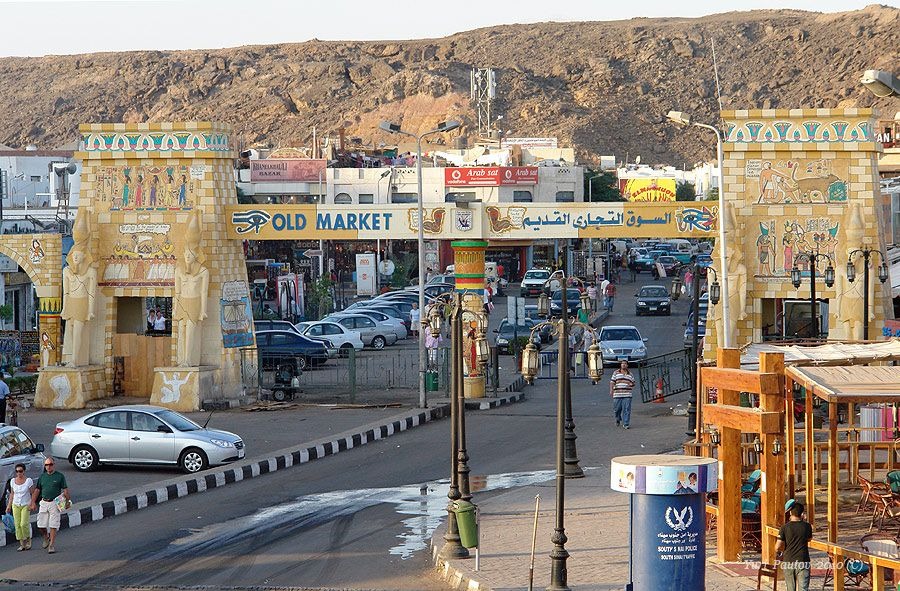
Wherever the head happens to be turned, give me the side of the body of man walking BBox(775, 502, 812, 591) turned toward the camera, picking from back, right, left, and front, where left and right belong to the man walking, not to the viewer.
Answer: back

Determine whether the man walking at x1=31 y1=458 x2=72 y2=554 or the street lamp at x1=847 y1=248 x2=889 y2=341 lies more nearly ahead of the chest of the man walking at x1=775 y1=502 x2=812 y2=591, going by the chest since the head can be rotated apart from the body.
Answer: the street lamp

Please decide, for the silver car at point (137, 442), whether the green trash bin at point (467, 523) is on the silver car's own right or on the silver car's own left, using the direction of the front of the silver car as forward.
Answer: on the silver car's own right

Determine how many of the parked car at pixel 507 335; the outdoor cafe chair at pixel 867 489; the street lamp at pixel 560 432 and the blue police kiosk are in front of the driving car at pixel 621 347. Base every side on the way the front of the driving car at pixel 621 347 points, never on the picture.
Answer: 3

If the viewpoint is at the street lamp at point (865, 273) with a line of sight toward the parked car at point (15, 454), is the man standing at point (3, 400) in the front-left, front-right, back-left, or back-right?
front-right

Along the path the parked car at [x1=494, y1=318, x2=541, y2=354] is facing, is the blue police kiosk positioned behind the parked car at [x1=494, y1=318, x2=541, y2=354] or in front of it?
in front

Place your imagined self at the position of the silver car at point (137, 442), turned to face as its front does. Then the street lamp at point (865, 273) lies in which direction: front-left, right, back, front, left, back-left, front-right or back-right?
front

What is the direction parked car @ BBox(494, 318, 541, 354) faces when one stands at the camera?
facing the viewer

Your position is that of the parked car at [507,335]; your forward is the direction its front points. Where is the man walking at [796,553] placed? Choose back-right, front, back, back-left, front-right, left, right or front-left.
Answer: front

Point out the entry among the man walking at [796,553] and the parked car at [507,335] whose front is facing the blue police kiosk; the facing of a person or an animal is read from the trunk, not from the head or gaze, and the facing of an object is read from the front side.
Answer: the parked car

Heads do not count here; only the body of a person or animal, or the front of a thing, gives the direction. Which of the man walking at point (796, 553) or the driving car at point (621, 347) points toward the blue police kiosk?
the driving car

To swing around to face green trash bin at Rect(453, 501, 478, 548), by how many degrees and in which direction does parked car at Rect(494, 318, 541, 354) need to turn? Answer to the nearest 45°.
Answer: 0° — it already faces it

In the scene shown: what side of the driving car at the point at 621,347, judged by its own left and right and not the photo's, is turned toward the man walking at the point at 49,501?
front

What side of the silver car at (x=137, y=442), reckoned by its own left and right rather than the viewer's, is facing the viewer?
right

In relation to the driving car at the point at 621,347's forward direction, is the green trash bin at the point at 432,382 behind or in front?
in front

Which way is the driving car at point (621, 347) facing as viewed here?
toward the camera

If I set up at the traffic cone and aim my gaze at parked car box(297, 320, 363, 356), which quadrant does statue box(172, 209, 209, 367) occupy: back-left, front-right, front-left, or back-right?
front-left

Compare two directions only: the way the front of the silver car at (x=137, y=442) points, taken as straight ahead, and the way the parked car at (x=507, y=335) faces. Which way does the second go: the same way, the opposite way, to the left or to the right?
to the right

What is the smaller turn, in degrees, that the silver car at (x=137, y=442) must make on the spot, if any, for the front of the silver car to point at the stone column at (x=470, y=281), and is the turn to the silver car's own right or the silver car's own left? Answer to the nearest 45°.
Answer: approximately 45° to the silver car's own left
